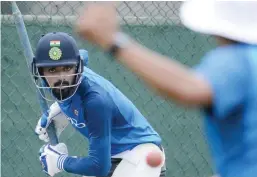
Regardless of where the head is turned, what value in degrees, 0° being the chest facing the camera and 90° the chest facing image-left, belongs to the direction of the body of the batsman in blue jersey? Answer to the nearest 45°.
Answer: approximately 45°

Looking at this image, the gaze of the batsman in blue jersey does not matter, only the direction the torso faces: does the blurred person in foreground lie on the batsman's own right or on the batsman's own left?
on the batsman's own left
